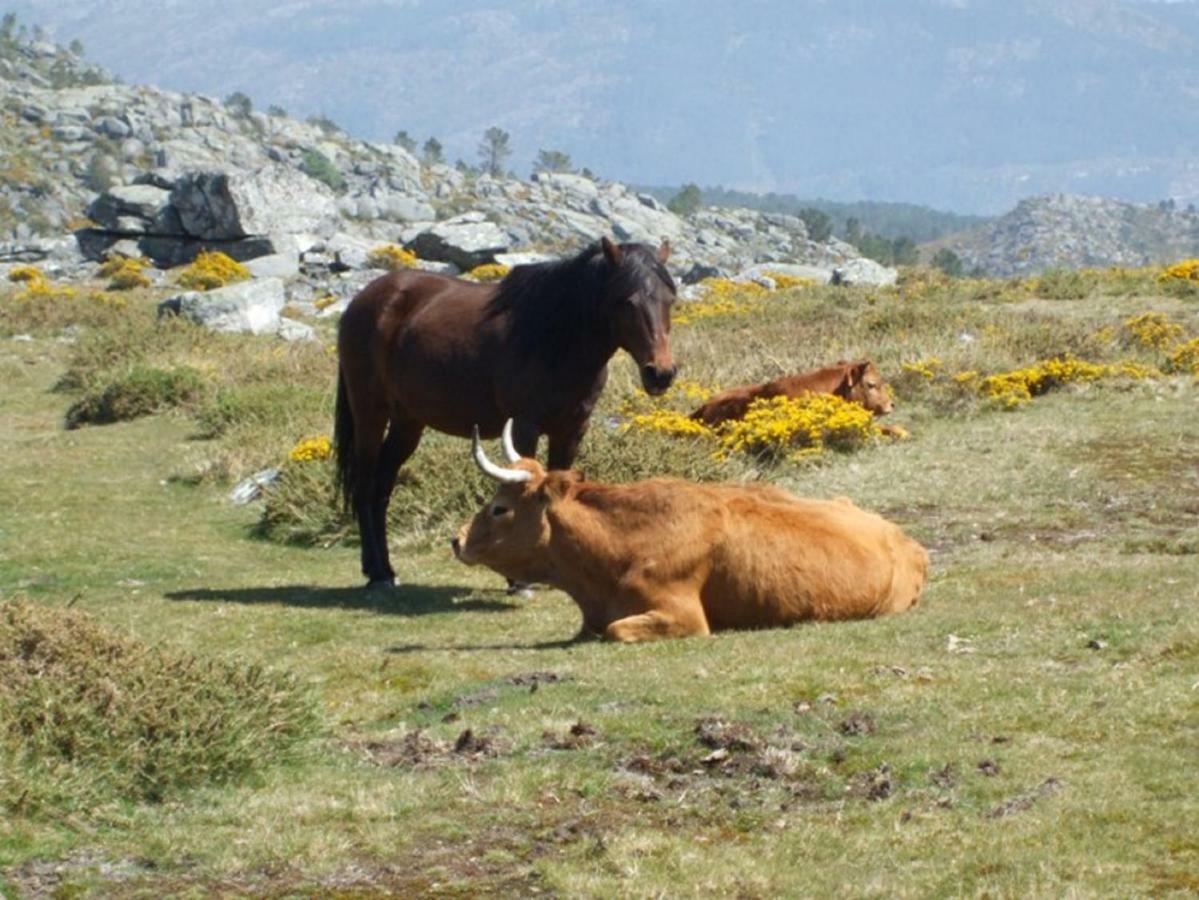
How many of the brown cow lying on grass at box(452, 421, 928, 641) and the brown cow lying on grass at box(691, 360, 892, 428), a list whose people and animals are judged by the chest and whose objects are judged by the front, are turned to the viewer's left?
1

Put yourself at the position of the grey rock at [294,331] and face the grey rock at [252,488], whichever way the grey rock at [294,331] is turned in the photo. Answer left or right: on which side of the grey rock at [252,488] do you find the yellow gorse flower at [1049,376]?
left

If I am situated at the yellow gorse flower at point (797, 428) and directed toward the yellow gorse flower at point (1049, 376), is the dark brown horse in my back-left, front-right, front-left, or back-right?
back-right

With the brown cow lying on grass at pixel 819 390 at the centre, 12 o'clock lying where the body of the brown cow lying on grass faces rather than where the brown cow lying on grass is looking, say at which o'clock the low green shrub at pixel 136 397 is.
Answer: The low green shrub is roughly at 7 o'clock from the brown cow lying on grass.

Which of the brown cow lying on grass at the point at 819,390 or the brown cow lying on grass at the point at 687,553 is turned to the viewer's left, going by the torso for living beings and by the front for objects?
the brown cow lying on grass at the point at 687,553

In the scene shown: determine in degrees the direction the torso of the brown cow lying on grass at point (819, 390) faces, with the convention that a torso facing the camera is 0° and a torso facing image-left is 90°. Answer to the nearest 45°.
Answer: approximately 270°

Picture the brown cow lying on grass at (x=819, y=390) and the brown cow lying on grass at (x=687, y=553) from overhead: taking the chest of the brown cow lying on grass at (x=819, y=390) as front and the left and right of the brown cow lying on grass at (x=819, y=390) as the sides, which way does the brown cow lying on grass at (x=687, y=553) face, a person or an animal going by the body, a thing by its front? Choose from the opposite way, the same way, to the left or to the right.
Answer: the opposite way

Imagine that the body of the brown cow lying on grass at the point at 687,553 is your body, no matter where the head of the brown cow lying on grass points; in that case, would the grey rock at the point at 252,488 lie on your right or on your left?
on your right

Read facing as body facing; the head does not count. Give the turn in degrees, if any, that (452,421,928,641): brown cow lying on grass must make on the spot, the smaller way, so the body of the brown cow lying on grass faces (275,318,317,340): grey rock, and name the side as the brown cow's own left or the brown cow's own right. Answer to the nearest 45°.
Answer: approximately 90° to the brown cow's own right

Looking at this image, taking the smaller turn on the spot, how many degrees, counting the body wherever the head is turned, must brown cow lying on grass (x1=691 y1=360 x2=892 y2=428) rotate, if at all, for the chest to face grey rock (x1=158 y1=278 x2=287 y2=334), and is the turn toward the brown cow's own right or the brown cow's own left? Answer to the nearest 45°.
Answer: approximately 135° to the brown cow's own left

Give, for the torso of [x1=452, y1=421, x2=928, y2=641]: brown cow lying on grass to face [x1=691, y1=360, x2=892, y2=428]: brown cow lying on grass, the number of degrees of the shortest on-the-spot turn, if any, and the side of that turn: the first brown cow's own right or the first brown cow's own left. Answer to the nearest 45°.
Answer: approximately 90° to the first brown cow's own right

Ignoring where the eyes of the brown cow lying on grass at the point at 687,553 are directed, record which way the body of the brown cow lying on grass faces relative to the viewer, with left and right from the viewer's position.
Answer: facing to the left of the viewer
